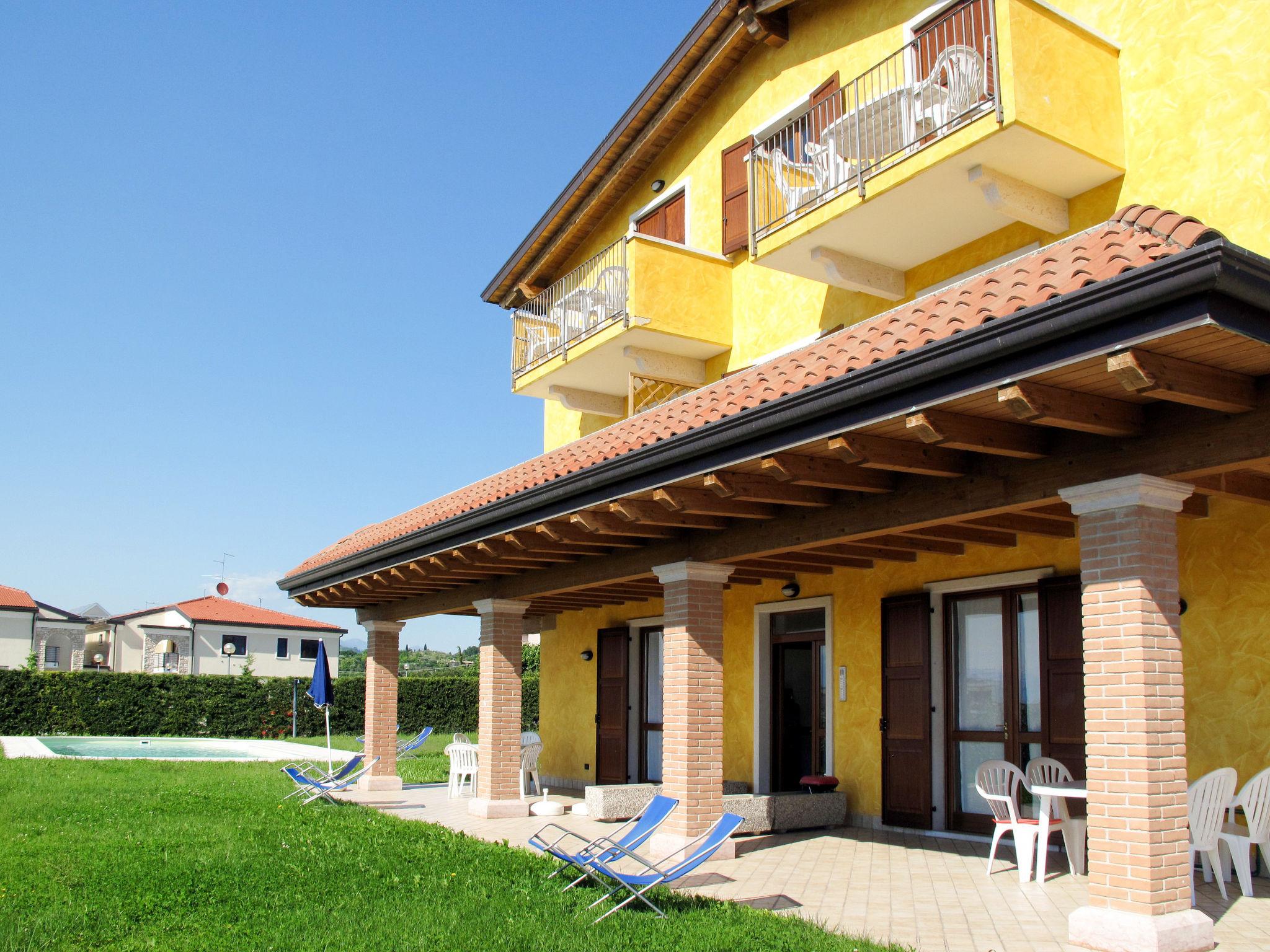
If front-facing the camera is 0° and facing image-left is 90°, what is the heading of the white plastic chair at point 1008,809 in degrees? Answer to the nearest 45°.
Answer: approximately 315°

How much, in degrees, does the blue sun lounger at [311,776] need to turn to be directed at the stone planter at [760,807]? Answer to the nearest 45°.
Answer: approximately 135° to its left

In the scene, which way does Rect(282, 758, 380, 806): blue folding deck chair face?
to the viewer's left

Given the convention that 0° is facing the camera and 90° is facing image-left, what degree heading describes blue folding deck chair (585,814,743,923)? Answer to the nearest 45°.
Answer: approximately 90°

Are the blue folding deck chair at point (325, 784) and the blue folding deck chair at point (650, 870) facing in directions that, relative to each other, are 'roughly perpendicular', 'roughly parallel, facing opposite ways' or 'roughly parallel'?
roughly parallel

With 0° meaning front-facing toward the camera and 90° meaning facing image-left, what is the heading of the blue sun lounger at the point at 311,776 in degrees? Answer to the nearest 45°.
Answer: approximately 90°

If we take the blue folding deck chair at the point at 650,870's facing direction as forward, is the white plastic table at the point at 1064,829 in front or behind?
behind

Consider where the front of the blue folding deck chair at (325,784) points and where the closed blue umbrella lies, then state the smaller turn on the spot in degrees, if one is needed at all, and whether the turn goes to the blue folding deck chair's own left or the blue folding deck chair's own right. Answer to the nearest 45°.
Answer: approximately 90° to the blue folding deck chair's own right

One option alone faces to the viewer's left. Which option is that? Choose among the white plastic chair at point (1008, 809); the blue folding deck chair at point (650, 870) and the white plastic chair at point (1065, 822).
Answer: the blue folding deck chair

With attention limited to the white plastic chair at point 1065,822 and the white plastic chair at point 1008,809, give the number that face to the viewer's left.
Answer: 0
